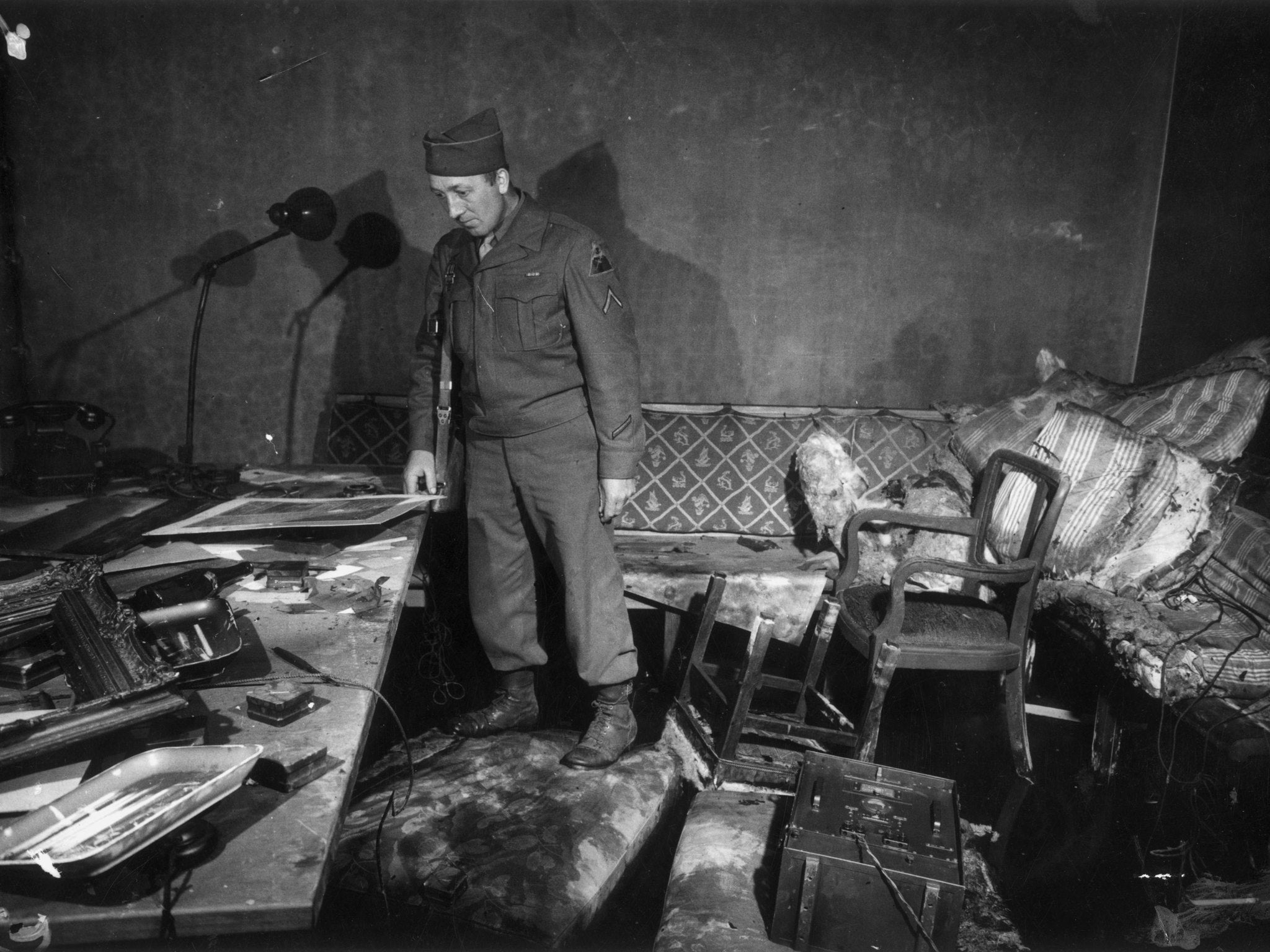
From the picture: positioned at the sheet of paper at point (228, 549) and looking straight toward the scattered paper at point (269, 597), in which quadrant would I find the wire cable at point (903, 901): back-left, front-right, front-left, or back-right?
front-left

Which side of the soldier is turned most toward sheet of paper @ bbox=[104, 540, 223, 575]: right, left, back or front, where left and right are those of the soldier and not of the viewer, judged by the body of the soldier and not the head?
front

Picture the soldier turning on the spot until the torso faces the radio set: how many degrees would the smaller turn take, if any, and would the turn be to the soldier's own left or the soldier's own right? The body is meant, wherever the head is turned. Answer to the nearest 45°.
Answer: approximately 90° to the soldier's own left

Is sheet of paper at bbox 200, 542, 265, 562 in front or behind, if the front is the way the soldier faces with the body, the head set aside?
in front

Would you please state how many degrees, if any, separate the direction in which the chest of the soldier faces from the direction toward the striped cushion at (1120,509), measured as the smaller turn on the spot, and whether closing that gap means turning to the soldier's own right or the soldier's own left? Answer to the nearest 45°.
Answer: approximately 135° to the soldier's own left

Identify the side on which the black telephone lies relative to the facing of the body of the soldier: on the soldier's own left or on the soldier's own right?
on the soldier's own right

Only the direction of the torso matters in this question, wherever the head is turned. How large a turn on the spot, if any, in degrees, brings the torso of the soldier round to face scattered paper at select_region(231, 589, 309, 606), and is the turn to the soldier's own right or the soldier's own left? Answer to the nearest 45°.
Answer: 0° — they already face it

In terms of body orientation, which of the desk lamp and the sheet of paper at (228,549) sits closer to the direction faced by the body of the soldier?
the sheet of paper

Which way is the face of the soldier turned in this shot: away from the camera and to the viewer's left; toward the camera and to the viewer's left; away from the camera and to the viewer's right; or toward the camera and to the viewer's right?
toward the camera and to the viewer's left

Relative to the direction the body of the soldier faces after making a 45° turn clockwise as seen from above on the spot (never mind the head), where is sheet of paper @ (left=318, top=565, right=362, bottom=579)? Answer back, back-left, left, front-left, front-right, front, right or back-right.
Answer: front-left

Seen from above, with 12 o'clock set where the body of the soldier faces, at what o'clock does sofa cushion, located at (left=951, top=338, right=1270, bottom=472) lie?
The sofa cushion is roughly at 7 o'clock from the soldier.

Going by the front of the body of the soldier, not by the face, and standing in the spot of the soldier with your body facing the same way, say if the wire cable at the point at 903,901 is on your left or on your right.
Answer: on your left

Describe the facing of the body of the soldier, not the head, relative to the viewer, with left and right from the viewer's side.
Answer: facing the viewer and to the left of the viewer
